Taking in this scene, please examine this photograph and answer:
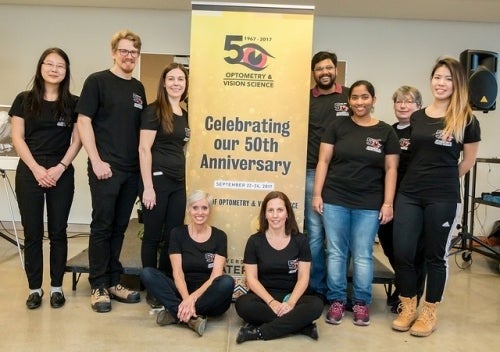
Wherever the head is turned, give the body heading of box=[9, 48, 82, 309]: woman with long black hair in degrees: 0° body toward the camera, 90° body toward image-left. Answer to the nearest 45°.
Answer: approximately 0°

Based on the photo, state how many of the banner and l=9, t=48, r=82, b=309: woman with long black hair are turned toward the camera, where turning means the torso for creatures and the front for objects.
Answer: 2

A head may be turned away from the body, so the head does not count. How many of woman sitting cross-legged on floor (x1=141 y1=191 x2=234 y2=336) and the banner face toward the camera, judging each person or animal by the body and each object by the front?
2

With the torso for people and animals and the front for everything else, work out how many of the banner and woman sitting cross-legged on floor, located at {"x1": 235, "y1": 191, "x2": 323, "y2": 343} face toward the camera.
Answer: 2

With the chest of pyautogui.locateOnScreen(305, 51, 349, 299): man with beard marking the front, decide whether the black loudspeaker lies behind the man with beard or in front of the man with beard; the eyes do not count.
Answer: behind

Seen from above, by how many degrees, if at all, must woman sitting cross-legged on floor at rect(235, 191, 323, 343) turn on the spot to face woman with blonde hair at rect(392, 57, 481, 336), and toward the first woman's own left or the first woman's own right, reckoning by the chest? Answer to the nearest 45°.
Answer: approximately 90° to the first woman's own left
